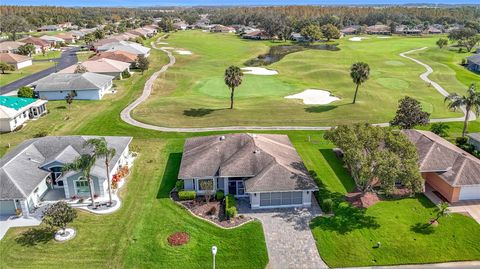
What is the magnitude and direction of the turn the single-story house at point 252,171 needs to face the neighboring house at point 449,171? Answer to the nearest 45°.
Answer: approximately 90° to its left

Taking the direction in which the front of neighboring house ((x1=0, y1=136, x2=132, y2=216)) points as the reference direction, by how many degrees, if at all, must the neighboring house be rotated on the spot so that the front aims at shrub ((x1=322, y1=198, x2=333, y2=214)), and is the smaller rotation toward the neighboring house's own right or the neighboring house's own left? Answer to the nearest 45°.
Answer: approximately 45° to the neighboring house's own left

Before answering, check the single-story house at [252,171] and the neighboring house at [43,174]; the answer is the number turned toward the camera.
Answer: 2

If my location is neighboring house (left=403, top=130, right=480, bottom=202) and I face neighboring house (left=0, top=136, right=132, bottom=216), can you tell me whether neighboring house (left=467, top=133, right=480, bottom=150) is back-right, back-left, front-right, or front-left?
back-right

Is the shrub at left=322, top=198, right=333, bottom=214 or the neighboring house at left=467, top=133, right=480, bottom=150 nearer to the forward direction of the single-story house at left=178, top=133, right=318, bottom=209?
the shrub

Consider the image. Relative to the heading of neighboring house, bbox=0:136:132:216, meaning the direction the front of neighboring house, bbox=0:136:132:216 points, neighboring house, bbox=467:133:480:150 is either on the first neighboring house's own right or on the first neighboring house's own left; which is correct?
on the first neighboring house's own left

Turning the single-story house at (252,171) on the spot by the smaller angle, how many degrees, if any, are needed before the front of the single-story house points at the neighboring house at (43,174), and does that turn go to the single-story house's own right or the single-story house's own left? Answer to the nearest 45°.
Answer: approximately 90° to the single-story house's own right

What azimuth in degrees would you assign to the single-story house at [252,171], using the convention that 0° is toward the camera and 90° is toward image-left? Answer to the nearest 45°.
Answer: approximately 0°

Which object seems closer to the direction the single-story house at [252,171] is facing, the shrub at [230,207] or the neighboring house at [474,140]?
the shrub

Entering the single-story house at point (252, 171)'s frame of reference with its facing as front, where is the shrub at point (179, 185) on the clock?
The shrub is roughly at 3 o'clock from the single-story house.
